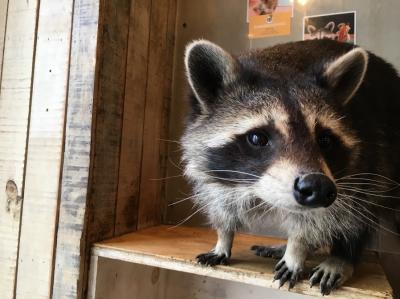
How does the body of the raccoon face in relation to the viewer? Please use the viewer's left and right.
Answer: facing the viewer and to the left of the viewer
